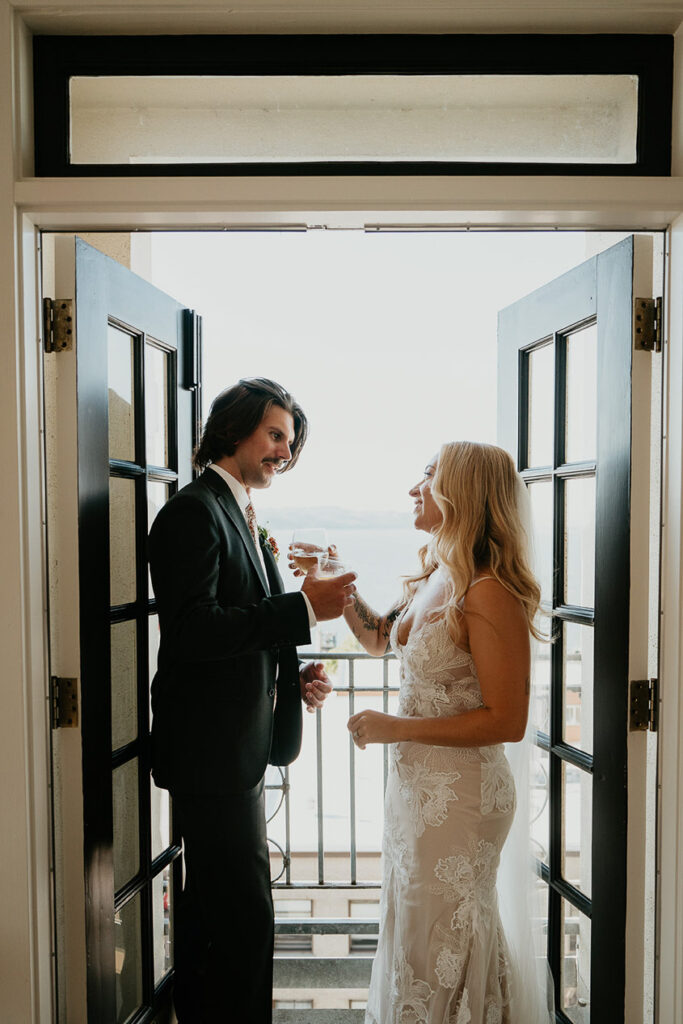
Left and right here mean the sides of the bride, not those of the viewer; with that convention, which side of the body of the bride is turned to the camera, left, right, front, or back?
left

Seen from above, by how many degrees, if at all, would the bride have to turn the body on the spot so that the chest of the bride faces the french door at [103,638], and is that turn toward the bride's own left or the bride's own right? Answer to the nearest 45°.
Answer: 0° — they already face it

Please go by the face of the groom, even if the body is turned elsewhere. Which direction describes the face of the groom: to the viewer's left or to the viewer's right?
to the viewer's right

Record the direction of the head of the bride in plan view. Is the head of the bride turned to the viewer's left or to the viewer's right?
to the viewer's left
